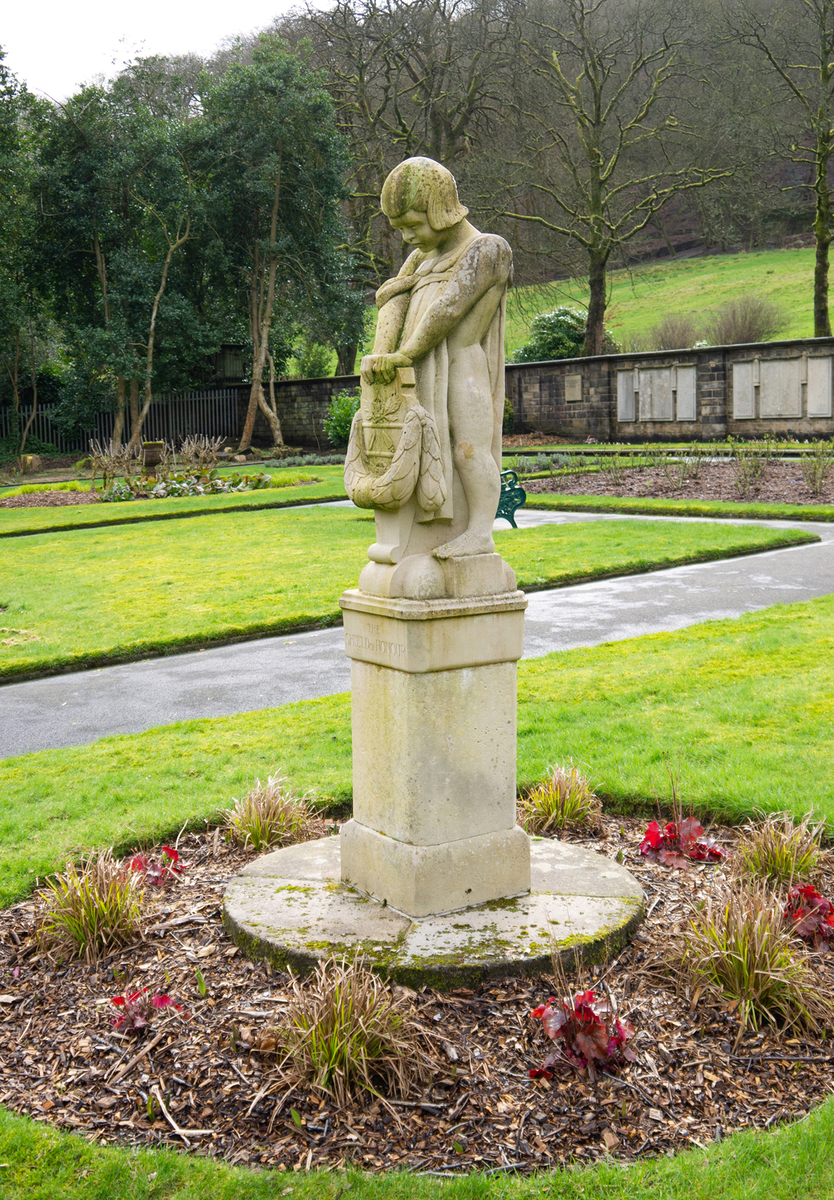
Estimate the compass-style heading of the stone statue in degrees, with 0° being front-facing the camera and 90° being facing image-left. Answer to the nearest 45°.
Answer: approximately 45°

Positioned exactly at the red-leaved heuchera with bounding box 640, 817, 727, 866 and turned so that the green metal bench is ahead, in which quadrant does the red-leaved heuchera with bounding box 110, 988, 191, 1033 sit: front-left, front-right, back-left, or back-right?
back-left
